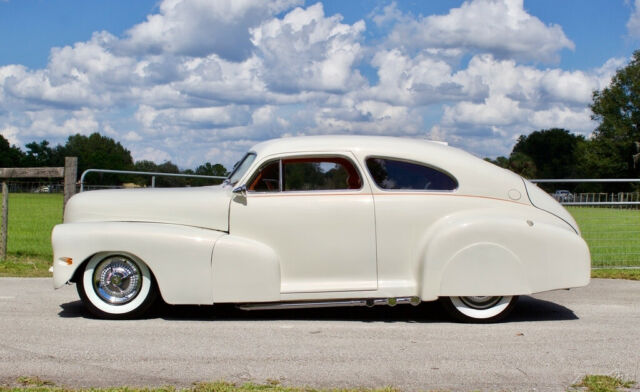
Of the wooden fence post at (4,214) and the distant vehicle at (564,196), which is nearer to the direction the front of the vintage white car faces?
the wooden fence post

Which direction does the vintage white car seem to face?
to the viewer's left

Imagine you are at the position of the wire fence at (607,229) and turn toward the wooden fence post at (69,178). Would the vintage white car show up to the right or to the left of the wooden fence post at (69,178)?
left

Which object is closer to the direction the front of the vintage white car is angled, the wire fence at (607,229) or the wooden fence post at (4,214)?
the wooden fence post

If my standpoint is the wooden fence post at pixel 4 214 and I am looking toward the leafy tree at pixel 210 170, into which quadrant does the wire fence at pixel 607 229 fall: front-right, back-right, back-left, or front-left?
front-right

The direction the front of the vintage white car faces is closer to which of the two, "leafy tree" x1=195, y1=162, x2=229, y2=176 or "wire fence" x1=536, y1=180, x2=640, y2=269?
the leafy tree

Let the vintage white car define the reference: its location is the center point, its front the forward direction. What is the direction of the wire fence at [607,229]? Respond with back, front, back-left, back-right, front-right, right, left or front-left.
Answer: back-right

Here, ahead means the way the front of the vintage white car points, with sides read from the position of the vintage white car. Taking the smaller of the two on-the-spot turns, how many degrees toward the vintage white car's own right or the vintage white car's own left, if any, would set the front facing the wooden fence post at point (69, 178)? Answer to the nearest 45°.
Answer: approximately 45° to the vintage white car's own right

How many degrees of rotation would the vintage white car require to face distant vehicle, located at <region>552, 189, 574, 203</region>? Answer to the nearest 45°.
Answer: approximately 135° to its right

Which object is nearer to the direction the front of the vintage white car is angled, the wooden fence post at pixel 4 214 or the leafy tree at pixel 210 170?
the wooden fence post

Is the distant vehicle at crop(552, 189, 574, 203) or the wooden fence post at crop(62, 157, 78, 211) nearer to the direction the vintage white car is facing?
the wooden fence post

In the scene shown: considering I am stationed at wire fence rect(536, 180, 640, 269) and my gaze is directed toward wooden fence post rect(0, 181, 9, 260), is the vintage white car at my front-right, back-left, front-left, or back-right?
front-left

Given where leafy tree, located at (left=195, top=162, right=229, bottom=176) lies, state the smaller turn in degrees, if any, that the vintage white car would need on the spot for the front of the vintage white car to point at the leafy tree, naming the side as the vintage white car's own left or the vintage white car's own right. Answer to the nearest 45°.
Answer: approximately 90° to the vintage white car's own right

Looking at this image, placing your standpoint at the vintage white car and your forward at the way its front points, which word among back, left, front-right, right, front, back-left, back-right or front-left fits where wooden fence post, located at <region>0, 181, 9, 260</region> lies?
front-right
